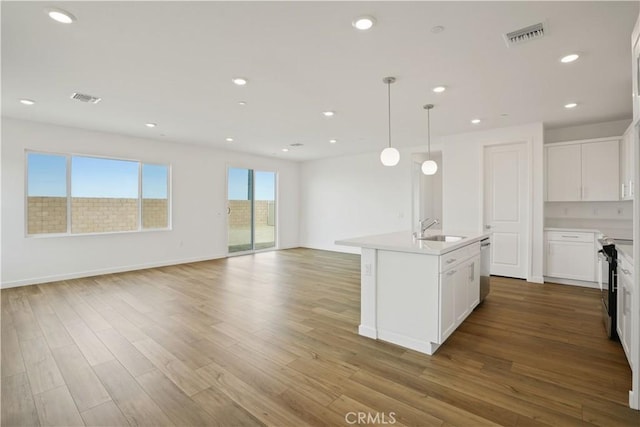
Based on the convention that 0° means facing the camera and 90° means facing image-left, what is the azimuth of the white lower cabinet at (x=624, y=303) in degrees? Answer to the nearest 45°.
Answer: approximately 90°

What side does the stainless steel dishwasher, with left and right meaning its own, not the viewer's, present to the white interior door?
left

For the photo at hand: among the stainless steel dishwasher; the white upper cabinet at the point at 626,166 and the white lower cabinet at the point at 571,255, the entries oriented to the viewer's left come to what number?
1

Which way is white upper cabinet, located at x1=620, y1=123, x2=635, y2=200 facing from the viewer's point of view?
to the viewer's left

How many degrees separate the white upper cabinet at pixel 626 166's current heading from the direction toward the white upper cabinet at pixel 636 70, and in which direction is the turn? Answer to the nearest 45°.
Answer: approximately 90° to its left

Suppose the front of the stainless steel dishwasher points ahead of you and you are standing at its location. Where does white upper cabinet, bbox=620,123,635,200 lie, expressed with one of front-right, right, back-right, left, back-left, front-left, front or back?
front-left

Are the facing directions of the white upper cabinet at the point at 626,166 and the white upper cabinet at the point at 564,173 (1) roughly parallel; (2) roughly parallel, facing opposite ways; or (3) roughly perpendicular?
roughly perpendicular

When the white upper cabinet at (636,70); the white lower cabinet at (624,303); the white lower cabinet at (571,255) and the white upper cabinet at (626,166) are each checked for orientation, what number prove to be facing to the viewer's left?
3

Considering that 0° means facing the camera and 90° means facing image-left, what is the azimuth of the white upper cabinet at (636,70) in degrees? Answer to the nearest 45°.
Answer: approximately 90°

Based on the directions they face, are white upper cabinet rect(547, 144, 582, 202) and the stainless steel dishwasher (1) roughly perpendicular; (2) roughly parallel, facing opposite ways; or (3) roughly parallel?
roughly perpendicular

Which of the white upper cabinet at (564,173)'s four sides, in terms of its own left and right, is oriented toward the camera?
front

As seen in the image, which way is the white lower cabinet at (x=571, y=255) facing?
toward the camera

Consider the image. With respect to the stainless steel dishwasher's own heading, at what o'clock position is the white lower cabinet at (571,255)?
The white lower cabinet is roughly at 10 o'clock from the stainless steel dishwasher.

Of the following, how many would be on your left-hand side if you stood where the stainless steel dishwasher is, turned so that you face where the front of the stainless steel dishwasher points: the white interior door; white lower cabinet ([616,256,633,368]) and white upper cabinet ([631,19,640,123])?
1

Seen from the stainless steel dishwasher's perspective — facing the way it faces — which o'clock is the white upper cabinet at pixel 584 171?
The white upper cabinet is roughly at 10 o'clock from the stainless steel dishwasher.
